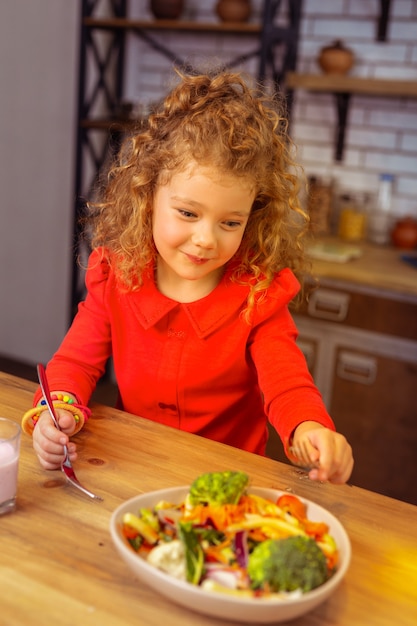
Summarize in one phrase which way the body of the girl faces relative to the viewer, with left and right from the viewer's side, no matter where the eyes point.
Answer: facing the viewer

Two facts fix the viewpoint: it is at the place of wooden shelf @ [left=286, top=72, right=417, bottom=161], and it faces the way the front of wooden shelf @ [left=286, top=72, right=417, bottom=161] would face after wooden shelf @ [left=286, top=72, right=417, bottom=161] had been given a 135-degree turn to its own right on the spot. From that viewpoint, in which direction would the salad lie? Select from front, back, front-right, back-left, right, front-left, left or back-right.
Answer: back-left

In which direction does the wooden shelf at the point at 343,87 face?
toward the camera

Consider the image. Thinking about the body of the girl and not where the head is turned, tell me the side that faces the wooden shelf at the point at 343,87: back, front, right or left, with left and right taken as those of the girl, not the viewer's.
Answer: back

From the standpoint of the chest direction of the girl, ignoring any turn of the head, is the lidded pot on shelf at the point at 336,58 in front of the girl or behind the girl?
behind

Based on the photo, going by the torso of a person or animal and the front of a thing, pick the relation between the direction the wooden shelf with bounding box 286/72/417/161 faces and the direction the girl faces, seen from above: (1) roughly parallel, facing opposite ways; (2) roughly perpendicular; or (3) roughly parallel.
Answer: roughly parallel

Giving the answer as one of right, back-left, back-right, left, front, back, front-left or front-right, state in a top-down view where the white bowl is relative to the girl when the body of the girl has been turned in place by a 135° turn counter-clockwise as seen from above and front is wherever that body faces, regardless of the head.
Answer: back-right

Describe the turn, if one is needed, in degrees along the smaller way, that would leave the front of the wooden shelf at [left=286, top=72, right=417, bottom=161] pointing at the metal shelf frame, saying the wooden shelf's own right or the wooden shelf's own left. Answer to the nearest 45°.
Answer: approximately 135° to the wooden shelf's own right

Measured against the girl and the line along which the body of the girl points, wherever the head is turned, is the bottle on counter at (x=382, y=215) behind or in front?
behind

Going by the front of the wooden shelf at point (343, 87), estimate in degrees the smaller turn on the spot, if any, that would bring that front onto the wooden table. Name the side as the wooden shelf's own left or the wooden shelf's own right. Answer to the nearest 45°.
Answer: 0° — it already faces it

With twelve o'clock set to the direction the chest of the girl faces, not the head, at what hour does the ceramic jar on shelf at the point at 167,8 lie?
The ceramic jar on shelf is roughly at 6 o'clock from the girl.

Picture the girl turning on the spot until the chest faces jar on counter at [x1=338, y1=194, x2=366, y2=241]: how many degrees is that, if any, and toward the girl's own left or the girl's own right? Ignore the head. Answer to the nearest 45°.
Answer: approximately 180°

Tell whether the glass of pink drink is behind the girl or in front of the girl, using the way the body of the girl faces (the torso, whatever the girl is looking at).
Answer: in front

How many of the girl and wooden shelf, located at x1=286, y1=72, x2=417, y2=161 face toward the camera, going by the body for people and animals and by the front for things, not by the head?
2
